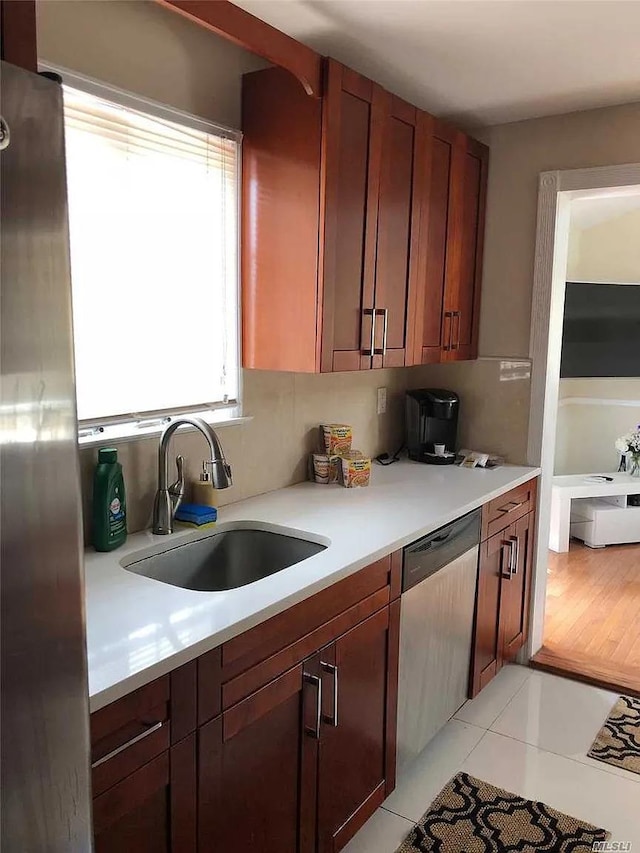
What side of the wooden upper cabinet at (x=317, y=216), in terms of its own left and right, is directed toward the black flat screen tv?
left

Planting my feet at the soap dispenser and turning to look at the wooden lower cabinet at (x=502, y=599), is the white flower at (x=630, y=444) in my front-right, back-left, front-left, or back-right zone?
front-left

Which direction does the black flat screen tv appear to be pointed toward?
toward the camera

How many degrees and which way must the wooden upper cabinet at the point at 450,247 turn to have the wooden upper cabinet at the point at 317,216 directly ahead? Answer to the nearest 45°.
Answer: approximately 90° to its right

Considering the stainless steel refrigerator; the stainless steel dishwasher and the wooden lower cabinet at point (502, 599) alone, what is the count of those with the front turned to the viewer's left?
0

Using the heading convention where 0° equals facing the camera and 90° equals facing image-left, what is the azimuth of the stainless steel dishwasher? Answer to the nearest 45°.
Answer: approximately 315°

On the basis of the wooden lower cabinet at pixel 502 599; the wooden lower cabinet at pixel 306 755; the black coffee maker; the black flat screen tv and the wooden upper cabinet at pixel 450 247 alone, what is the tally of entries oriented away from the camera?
0

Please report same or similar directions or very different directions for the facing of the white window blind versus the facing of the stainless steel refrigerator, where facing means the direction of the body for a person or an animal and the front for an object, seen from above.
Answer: same or similar directions

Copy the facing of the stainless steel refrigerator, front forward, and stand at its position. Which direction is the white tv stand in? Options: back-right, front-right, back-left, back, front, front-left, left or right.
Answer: left

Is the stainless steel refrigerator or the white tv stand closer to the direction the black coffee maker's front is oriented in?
the stainless steel refrigerator

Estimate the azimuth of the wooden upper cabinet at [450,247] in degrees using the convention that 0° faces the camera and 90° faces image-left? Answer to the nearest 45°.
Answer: approximately 315°

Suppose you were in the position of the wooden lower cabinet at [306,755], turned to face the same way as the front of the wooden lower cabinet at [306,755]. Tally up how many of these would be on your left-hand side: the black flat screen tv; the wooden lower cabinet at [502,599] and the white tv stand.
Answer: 3

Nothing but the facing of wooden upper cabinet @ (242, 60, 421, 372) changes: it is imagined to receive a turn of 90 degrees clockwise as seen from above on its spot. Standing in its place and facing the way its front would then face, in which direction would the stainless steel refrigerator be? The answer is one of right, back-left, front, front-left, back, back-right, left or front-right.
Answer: front-left

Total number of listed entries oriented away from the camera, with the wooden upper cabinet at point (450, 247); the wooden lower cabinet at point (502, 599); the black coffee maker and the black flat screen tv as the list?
0

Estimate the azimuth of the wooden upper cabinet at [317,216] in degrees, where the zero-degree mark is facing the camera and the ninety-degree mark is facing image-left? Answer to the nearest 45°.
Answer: approximately 315°
